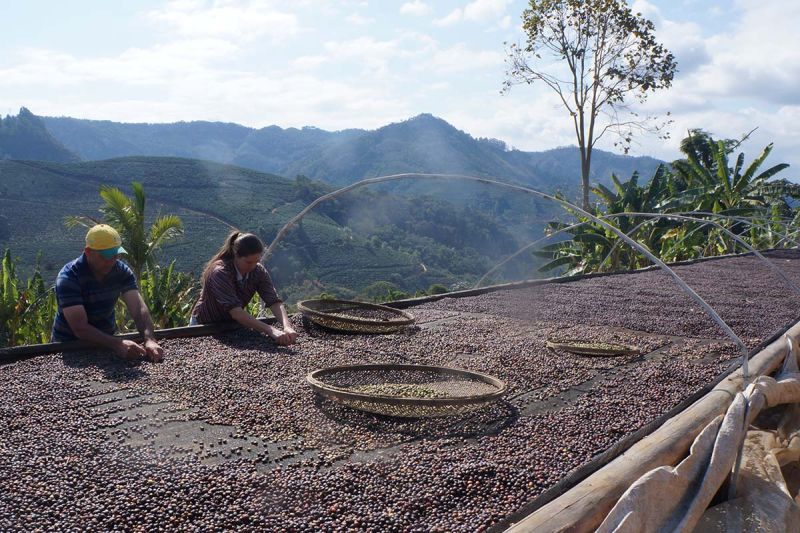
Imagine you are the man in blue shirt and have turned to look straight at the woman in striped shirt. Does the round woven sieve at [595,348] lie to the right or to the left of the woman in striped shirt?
right

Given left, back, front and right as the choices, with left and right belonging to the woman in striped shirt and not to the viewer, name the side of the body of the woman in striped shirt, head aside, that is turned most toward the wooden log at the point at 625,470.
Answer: front

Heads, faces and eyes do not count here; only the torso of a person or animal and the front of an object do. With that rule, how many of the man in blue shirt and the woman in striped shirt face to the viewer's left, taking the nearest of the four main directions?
0

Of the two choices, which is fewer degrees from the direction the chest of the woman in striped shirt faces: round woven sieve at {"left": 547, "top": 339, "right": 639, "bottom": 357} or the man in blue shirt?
the round woven sieve

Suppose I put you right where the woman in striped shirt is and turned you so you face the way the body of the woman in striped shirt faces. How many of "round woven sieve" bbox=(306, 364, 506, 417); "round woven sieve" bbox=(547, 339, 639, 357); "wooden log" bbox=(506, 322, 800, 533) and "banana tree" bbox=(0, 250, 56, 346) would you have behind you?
1

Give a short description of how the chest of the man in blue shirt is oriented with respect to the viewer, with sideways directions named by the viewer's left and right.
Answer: facing the viewer and to the right of the viewer

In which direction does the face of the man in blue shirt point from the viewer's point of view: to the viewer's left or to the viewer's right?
to the viewer's right

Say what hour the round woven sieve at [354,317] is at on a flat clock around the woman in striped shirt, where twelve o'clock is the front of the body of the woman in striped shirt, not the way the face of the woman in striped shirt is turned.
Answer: The round woven sieve is roughly at 10 o'clock from the woman in striped shirt.

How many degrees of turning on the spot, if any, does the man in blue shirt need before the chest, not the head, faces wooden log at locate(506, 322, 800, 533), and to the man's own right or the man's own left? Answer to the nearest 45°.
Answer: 0° — they already face it

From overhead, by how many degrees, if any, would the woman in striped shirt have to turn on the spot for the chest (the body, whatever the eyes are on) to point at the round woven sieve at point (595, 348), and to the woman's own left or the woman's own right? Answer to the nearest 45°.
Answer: approximately 45° to the woman's own left

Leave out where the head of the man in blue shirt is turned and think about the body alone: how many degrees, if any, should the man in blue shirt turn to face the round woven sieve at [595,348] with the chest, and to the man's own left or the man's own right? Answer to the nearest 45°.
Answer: approximately 45° to the man's own left

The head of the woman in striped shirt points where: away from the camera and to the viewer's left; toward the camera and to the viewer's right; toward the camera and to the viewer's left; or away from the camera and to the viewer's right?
toward the camera and to the viewer's right

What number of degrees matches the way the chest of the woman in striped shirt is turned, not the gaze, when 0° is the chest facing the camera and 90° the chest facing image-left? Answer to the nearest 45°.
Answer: approximately 315°
